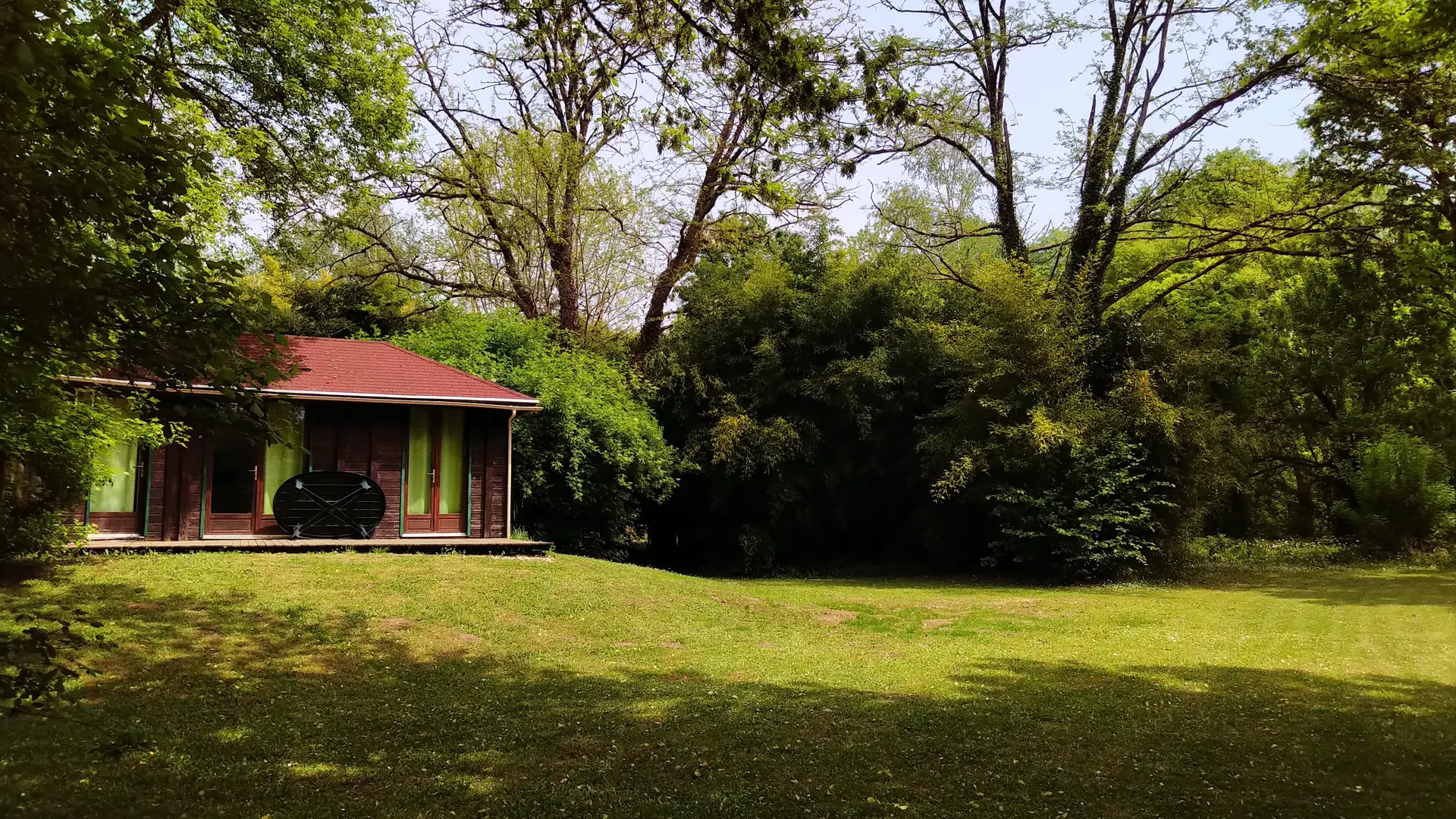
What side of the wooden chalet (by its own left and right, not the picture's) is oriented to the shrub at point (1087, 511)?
left

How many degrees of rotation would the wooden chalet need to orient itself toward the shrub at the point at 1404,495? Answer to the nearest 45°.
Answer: approximately 90° to its left

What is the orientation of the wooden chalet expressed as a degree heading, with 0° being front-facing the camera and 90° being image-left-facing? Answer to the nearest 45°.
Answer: approximately 0°

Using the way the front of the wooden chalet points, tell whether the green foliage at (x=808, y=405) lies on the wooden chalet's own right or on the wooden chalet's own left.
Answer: on the wooden chalet's own left
